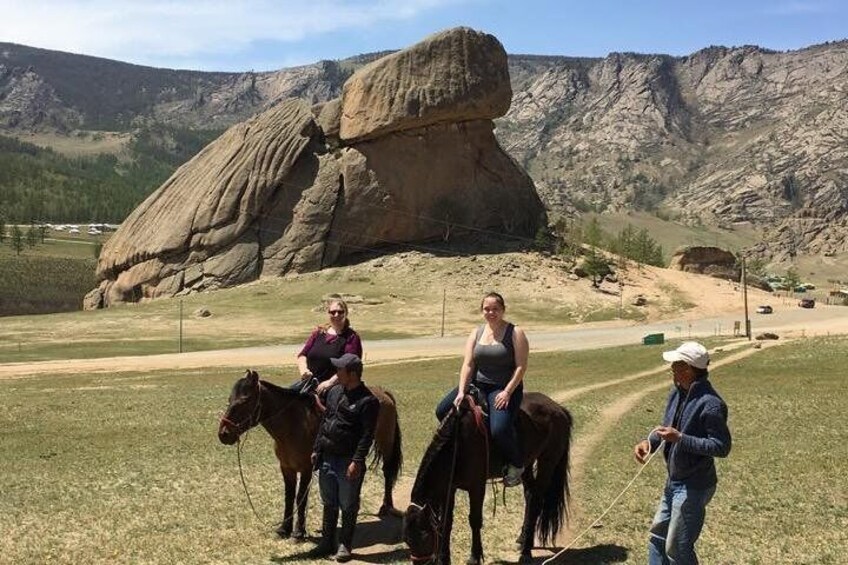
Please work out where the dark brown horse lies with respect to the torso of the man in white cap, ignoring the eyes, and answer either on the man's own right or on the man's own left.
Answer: on the man's own right

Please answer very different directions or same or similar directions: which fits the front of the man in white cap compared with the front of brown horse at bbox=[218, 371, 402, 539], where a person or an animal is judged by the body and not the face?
same or similar directions

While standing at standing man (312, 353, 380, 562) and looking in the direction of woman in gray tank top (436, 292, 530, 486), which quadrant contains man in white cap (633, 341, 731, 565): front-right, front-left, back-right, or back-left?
front-right

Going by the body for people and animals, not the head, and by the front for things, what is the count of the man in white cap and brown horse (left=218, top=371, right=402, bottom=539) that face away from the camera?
0

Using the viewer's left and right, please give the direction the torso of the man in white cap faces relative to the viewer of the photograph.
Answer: facing the viewer and to the left of the viewer

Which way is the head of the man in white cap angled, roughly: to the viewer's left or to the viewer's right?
to the viewer's left

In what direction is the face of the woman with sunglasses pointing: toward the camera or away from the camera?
toward the camera

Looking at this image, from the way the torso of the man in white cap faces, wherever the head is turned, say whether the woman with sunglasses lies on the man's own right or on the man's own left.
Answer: on the man's own right
